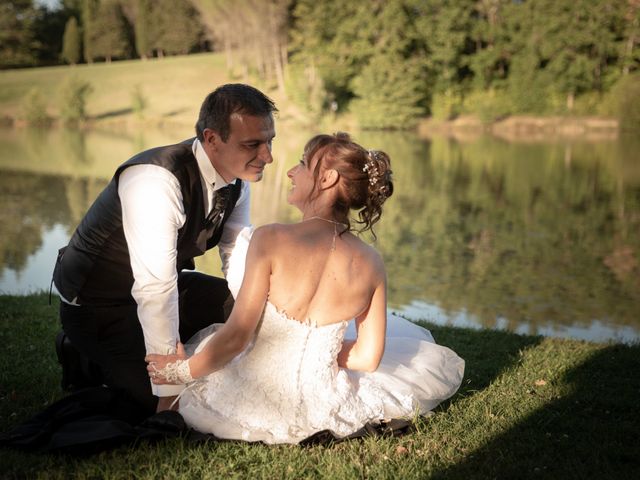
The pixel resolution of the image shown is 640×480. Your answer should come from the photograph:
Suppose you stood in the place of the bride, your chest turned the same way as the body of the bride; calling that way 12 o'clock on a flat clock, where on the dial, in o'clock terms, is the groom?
The groom is roughly at 10 o'clock from the bride.

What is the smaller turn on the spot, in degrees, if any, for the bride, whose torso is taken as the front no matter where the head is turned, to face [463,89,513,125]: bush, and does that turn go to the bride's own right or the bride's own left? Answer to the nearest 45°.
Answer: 0° — they already face it

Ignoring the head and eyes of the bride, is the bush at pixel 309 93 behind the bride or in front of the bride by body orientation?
in front

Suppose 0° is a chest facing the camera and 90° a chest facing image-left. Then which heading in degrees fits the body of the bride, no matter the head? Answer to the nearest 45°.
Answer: approximately 180°

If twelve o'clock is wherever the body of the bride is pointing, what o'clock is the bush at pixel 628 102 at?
The bush is roughly at 1 o'clock from the bride.

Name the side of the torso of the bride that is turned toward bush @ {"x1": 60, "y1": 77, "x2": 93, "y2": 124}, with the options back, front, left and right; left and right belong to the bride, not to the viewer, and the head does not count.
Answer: front

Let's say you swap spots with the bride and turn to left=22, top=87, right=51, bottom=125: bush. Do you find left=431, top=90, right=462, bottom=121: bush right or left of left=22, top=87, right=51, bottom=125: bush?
right

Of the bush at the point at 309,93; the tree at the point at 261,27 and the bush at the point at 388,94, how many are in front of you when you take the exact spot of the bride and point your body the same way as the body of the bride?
3

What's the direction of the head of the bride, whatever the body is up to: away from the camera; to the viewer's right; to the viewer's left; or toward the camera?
to the viewer's left
